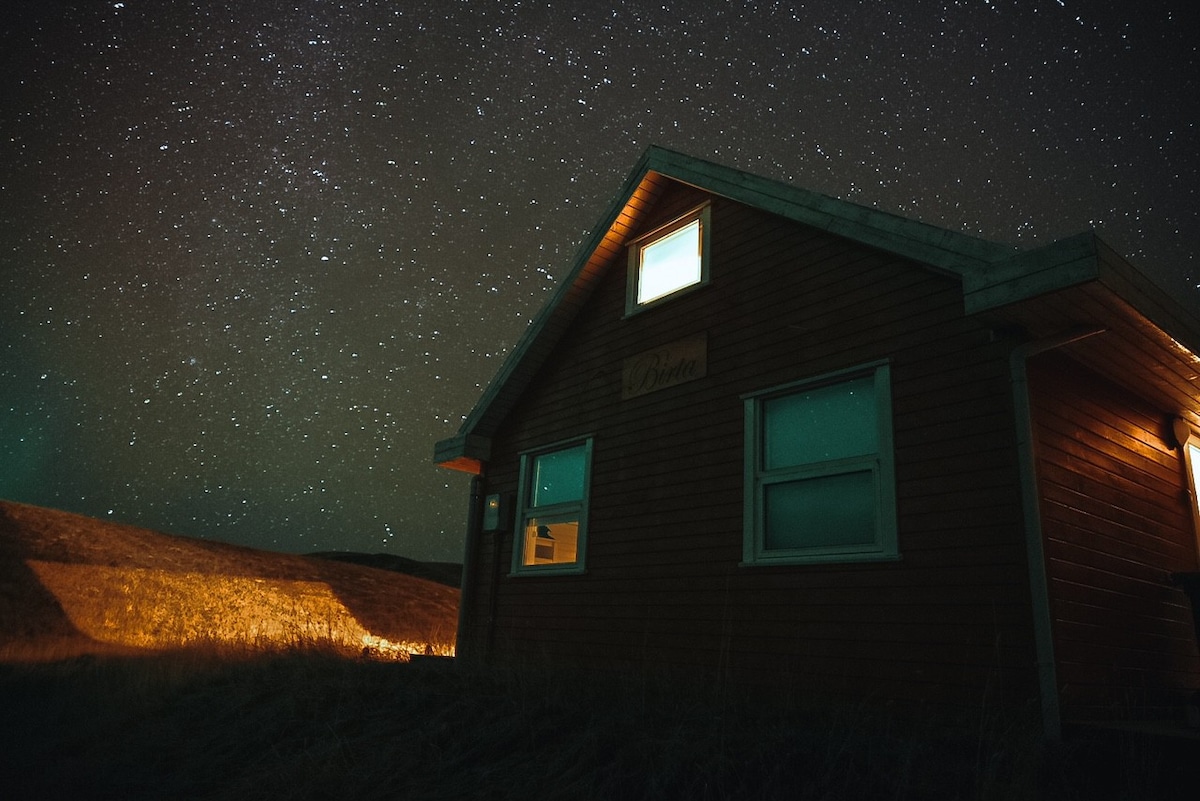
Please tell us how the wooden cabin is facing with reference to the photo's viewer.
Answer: facing the viewer and to the left of the viewer

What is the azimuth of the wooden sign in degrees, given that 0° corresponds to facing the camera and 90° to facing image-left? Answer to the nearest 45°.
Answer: approximately 45°
